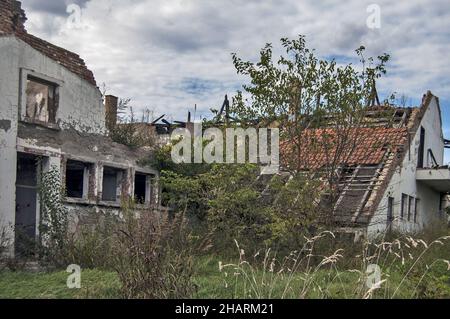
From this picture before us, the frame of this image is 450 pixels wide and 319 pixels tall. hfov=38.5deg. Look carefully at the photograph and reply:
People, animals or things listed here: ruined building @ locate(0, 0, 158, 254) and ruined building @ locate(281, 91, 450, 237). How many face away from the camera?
0

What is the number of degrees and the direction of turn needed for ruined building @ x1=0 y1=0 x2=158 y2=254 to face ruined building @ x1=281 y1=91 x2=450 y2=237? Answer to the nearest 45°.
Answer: approximately 45° to its left

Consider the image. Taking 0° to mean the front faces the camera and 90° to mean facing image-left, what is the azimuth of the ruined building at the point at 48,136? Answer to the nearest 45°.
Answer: approximately 315°
